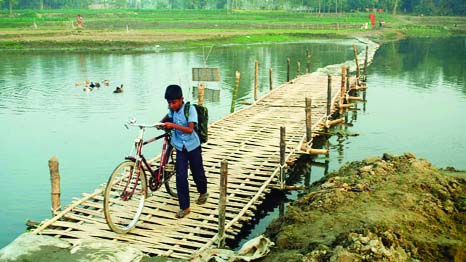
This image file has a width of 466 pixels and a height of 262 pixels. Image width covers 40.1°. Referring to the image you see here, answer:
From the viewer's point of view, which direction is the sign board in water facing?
toward the camera

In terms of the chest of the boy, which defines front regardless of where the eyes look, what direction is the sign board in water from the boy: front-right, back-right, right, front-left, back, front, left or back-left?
back-right

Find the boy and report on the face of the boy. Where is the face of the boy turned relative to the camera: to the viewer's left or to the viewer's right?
to the viewer's left

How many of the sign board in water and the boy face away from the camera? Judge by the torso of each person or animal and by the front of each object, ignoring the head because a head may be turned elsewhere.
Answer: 0

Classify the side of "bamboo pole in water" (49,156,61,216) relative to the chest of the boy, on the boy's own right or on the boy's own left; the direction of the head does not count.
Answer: on the boy's own right

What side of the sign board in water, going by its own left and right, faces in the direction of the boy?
front

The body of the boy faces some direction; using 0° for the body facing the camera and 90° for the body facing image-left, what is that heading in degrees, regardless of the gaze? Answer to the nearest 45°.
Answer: approximately 45°

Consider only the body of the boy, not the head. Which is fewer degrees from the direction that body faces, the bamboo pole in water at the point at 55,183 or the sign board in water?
the bamboo pole in water
